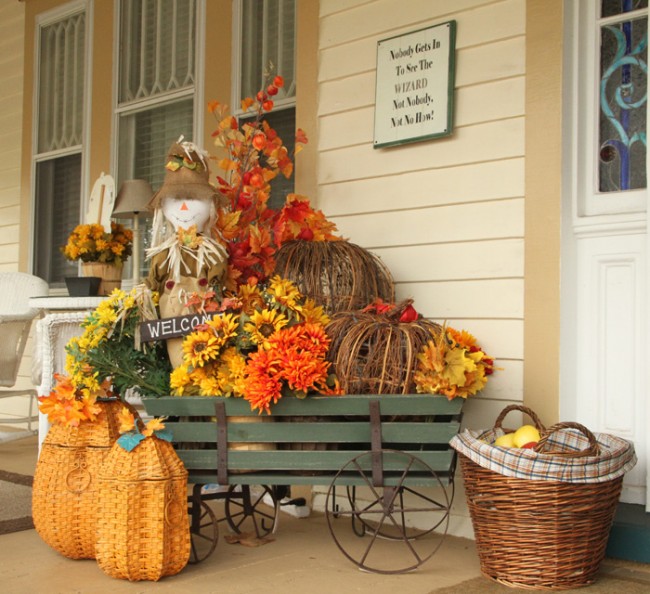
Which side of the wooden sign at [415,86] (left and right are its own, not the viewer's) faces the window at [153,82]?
right

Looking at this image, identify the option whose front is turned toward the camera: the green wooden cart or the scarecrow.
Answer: the scarecrow

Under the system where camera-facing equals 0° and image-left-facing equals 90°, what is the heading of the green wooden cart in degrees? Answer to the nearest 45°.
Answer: approximately 90°

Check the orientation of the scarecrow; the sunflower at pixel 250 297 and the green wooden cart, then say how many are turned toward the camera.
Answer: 2

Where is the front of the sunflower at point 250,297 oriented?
toward the camera

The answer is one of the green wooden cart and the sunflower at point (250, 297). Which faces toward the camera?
the sunflower

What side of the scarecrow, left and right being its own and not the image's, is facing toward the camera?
front

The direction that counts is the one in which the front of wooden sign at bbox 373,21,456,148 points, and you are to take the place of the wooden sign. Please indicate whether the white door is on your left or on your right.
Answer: on your left

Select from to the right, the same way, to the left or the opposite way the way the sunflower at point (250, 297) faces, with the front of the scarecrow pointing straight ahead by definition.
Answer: the same way

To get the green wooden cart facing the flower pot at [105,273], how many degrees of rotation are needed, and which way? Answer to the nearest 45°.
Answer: approximately 45° to its right
